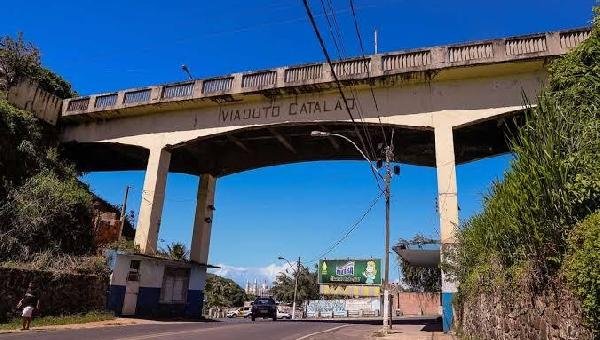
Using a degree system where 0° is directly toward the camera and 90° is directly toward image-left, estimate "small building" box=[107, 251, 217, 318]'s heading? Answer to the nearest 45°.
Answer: approximately 0°

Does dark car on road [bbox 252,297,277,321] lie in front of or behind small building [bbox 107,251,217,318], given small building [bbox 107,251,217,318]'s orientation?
behind

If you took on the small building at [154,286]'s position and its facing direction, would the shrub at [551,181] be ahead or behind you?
ahead
